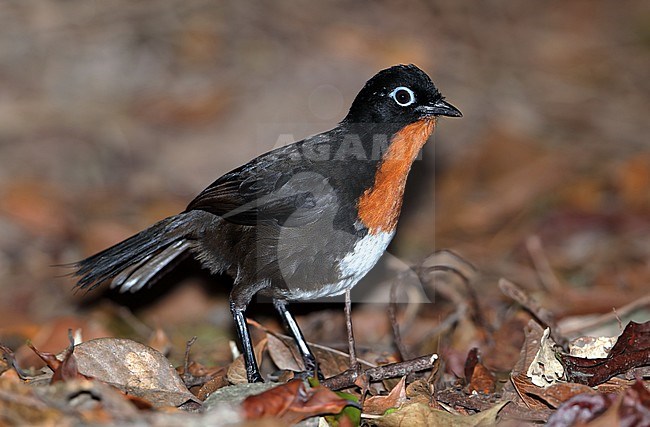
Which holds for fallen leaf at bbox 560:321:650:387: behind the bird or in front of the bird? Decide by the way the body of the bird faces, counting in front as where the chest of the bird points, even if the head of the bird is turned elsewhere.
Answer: in front

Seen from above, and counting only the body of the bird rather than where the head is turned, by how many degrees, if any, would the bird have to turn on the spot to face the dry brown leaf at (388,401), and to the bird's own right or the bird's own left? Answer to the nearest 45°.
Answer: approximately 90° to the bird's own right

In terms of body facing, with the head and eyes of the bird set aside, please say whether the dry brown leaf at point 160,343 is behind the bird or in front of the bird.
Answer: behind

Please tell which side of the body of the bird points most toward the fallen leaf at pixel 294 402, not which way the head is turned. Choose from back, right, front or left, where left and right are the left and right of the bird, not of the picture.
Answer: right

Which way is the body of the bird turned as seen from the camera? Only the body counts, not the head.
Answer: to the viewer's right

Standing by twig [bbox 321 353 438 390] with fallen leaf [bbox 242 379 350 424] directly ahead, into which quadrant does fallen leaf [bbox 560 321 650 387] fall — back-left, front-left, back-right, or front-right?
back-left

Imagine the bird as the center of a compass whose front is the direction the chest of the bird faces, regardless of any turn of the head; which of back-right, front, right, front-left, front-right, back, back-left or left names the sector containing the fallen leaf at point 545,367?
front-right

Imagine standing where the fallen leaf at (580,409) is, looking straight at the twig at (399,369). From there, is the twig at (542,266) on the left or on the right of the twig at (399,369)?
right

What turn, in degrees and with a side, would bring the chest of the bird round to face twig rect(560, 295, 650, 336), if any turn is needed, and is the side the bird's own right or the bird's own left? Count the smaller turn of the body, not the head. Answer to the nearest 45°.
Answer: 0° — it already faces it

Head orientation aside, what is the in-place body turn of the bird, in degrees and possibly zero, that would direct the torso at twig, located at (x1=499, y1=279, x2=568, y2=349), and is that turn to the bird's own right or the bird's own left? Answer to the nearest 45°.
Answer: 0° — it already faces it

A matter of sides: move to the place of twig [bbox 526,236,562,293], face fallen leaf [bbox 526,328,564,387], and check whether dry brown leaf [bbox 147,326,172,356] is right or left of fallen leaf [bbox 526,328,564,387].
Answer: right

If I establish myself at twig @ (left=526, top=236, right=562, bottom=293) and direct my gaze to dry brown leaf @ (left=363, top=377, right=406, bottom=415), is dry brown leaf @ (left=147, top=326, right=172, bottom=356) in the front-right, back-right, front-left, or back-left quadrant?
front-right

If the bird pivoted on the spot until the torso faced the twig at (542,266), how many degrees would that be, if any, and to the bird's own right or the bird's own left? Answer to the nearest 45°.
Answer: approximately 45° to the bird's own left
